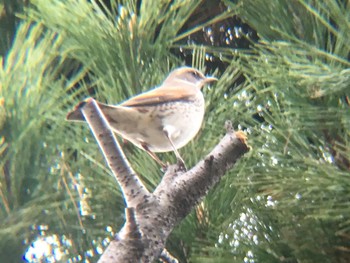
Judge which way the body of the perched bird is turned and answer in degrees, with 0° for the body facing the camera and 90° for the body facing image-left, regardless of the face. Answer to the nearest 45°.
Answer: approximately 270°
